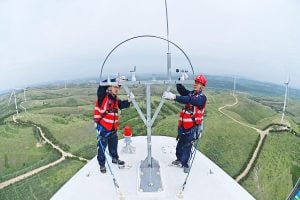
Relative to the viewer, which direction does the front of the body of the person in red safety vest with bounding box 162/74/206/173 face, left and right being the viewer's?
facing the viewer and to the left of the viewer

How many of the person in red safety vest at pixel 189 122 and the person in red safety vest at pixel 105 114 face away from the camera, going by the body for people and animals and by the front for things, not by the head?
0

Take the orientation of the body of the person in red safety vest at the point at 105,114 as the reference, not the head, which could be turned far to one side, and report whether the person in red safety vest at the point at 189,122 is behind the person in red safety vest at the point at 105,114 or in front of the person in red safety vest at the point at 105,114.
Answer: in front

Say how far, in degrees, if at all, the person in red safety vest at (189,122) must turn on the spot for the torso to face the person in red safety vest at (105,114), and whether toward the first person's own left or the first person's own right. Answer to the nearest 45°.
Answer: approximately 45° to the first person's own right
